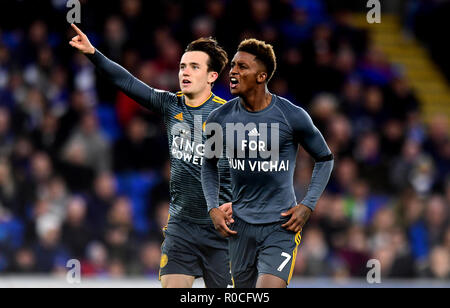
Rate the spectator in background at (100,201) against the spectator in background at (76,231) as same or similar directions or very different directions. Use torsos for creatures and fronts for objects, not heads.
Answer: same or similar directions

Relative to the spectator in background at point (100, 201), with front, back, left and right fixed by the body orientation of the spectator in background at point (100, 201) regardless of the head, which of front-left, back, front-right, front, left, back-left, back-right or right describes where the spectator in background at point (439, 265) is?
left

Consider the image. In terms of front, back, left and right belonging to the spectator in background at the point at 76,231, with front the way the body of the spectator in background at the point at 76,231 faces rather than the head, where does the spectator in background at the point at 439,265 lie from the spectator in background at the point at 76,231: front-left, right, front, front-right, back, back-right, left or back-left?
left

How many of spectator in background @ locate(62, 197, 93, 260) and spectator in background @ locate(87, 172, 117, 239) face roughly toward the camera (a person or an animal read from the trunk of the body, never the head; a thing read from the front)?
2

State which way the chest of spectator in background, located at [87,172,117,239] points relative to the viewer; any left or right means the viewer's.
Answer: facing the viewer
